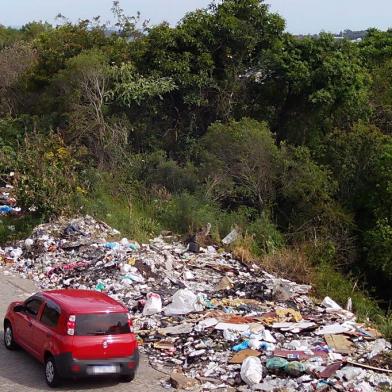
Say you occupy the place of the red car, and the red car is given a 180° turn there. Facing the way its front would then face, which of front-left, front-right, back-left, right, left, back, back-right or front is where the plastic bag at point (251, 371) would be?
front-left

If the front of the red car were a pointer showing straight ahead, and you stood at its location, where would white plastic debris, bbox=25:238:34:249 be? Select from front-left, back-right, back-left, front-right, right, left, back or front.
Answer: front-right

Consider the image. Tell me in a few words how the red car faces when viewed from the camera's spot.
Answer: facing away from the viewer and to the left of the viewer

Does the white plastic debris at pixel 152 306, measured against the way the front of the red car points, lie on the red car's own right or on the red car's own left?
on the red car's own right

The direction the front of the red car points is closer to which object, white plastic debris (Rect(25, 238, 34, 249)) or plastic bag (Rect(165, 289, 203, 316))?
the white plastic debris

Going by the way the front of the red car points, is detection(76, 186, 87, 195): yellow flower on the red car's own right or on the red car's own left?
on the red car's own right

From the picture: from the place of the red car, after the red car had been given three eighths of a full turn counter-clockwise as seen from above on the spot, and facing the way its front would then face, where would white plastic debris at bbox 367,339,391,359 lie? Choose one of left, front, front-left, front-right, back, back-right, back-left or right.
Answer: left

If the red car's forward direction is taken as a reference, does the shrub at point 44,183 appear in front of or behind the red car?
in front

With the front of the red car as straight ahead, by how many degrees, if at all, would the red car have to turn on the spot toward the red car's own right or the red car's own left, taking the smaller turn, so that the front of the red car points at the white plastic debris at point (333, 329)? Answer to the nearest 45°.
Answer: approximately 135° to the red car's own right

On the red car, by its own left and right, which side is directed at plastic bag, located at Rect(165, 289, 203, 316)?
right

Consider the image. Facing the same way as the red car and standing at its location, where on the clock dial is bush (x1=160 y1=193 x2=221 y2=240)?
The bush is roughly at 2 o'clock from the red car.

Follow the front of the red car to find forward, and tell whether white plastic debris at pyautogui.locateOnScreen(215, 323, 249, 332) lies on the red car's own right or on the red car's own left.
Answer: on the red car's own right

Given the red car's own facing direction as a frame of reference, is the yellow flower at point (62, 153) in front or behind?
in front
